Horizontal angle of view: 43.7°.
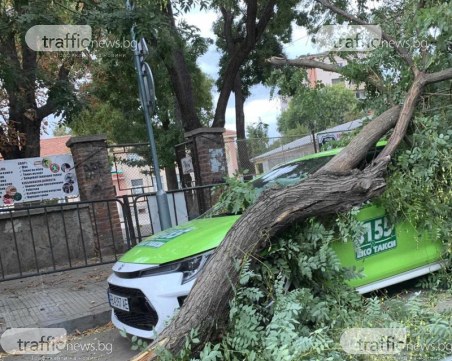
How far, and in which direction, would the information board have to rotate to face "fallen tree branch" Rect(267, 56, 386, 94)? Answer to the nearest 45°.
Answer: approximately 45° to its left

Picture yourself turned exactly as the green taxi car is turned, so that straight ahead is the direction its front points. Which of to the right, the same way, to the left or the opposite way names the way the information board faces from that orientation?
to the left

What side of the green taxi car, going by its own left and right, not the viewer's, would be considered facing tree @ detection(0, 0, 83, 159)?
right

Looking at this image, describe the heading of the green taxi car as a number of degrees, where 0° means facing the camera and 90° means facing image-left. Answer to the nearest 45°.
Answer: approximately 45°

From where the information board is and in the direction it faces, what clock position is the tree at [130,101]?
The tree is roughly at 7 o'clock from the information board.

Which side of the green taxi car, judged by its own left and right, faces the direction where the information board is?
right

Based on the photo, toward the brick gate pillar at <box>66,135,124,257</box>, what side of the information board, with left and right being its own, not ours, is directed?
left
